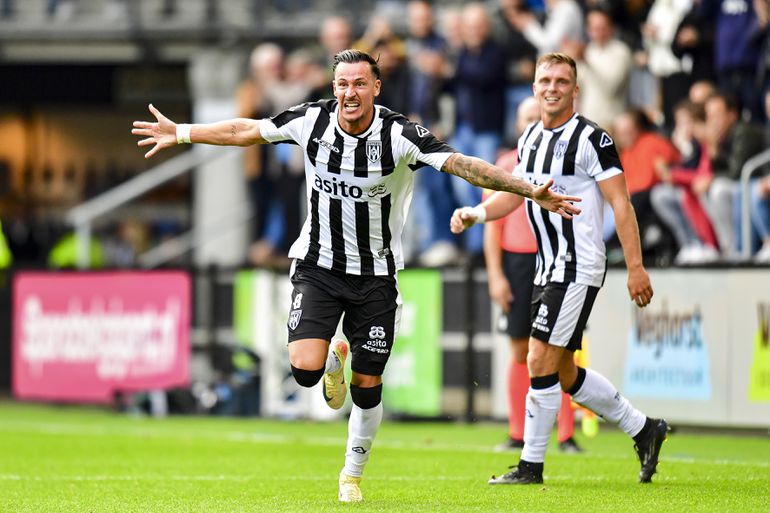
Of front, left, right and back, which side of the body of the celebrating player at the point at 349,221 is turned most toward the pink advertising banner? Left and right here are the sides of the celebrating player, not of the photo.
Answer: back

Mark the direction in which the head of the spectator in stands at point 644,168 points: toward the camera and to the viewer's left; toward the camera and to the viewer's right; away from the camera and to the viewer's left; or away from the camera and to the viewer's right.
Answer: toward the camera and to the viewer's left

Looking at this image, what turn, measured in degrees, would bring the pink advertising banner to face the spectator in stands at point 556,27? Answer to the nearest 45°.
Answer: approximately 90° to its left

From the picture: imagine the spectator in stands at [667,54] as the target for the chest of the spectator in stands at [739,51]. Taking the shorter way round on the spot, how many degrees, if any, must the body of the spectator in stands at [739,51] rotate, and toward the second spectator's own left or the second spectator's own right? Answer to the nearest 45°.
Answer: approximately 135° to the second spectator's own right

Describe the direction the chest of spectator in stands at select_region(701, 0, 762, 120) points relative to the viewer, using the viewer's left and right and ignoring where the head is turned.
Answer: facing the viewer

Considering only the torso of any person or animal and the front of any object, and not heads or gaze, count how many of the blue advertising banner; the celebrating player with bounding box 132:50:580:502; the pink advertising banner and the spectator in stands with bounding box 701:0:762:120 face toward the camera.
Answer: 4

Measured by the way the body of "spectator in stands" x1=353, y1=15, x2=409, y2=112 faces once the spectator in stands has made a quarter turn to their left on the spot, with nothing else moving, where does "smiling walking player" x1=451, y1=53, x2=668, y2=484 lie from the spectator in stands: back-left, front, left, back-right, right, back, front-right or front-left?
front-right

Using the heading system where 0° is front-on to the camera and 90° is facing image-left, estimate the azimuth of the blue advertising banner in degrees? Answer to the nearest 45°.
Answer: approximately 0°

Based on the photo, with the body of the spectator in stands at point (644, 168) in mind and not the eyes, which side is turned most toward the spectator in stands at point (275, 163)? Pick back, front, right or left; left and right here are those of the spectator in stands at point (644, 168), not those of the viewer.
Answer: right

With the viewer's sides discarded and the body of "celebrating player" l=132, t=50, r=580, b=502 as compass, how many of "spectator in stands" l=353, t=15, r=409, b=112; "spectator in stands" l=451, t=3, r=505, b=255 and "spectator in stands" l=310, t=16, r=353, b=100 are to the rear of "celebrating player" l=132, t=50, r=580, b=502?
3

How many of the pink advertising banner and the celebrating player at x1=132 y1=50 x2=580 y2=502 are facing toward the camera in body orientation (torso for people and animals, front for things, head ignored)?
2
